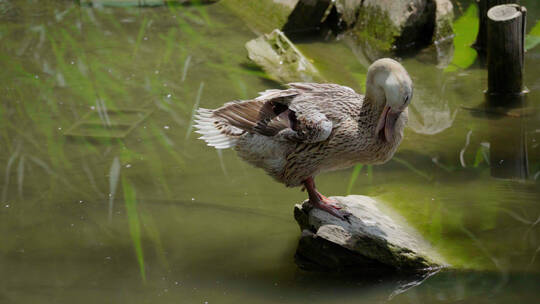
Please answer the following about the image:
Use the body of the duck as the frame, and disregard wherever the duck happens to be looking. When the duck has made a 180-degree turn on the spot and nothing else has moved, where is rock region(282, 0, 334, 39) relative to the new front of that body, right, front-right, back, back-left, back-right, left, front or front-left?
right

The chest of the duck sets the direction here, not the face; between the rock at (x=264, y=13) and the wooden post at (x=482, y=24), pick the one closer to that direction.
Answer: the wooden post

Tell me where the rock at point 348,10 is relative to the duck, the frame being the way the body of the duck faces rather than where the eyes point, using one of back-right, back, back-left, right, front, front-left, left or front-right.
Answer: left

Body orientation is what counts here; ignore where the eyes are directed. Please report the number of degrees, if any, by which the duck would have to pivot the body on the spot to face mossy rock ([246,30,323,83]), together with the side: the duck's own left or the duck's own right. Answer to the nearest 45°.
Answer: approximately 90° to the duck's own left

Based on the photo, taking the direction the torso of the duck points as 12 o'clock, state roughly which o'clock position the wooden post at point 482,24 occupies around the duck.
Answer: The wooden post is roughly at 10 o'clock from the duck.

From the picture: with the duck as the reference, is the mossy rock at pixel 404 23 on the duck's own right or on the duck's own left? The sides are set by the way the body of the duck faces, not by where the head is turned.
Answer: on the duck's own left

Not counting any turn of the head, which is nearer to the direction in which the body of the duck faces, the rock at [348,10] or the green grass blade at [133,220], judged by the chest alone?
the rock

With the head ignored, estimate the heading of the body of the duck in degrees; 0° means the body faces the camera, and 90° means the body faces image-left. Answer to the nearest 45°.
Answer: approximately 270°

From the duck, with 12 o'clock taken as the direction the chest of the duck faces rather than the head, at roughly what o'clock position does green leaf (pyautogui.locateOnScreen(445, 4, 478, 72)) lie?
The green leaf is roughly at 10 o'clock from the duck.

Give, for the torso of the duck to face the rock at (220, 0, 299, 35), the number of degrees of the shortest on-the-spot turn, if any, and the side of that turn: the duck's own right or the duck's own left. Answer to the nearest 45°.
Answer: approximately 90° to the duck's own left

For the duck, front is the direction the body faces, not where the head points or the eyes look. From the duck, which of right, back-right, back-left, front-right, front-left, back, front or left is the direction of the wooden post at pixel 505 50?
front-left

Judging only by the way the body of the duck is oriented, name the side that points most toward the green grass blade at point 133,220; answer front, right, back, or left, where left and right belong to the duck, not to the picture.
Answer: back
